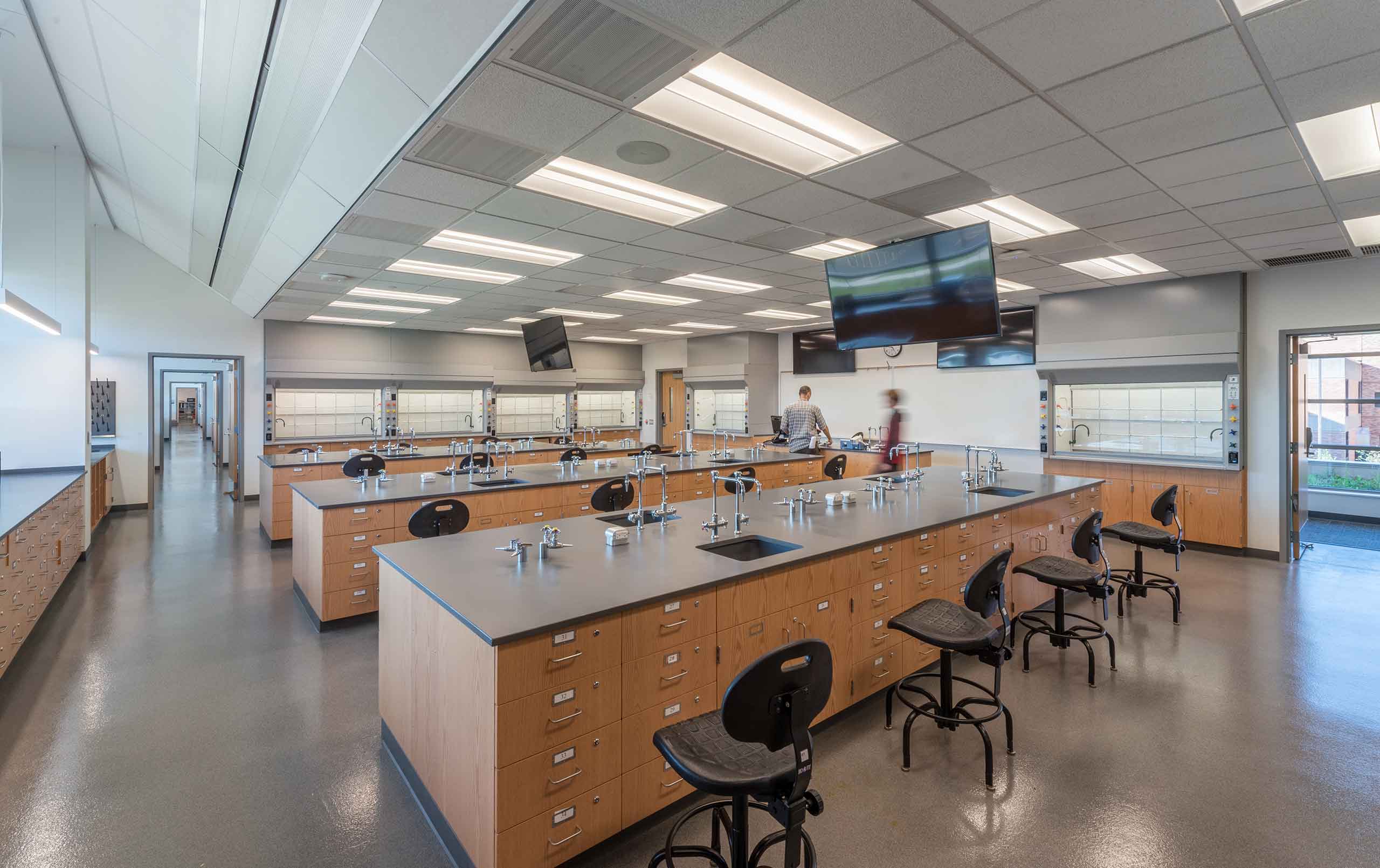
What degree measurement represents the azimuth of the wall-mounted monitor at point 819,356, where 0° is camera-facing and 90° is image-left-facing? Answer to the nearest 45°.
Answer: approximately 0°

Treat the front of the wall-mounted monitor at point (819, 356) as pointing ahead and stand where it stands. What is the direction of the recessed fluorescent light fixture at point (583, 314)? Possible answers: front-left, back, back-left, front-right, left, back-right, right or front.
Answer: front-right

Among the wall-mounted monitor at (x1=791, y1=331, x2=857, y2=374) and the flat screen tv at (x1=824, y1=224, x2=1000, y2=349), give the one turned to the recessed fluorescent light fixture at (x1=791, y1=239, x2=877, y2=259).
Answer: the wall-mounted monitor

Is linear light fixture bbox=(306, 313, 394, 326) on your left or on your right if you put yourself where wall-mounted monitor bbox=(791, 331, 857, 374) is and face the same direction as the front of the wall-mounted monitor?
on your right

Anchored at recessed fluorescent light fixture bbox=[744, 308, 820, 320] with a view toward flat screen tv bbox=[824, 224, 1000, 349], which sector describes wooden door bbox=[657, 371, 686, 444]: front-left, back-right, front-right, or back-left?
back-right
